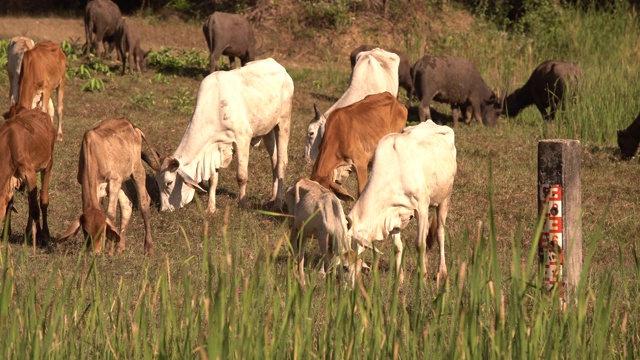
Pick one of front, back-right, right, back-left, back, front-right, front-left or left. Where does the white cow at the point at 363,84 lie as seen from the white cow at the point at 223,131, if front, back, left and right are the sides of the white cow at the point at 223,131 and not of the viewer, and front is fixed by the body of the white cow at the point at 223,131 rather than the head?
back

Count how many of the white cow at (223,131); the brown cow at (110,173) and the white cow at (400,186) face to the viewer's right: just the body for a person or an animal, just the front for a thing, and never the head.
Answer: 0

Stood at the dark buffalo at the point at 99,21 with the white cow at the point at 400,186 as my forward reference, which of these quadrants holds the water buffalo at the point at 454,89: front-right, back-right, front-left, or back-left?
front-left

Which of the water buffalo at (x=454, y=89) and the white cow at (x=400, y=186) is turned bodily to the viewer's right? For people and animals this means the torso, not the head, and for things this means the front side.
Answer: the water buffalo

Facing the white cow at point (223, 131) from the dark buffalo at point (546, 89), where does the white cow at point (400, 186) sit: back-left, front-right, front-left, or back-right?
front-left

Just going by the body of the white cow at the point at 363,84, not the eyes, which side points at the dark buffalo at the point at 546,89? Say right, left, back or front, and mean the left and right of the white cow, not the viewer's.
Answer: back

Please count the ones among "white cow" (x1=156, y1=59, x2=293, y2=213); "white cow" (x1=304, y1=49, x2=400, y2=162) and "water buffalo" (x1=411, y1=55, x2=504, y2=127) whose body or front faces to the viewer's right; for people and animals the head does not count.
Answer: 1

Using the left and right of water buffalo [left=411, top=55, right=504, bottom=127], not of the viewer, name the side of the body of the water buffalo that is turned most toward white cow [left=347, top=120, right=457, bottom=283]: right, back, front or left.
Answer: right

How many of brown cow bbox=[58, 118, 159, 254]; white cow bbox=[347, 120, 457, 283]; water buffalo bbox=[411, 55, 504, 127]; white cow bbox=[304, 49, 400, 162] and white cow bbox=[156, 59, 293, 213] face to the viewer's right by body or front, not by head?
1

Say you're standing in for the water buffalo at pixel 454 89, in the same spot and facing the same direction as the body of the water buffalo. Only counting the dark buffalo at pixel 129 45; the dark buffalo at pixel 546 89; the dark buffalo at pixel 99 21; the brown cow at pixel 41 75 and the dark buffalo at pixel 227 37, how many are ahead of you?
1

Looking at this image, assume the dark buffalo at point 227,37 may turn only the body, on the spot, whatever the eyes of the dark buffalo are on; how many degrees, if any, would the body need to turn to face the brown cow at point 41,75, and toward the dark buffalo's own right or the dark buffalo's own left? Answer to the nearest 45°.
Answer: approximately 180°

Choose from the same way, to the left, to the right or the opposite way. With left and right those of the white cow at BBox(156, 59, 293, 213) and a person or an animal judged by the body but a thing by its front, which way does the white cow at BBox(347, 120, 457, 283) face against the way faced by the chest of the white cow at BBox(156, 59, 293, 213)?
the same way

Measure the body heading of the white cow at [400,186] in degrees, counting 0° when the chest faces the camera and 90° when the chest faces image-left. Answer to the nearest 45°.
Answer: approximately 45°

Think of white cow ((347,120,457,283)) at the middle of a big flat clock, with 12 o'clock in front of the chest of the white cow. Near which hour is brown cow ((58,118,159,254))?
The brown cow is roughly at 2 o'clock from the white cow.

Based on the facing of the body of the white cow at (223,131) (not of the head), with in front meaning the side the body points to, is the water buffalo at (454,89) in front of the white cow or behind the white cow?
behind

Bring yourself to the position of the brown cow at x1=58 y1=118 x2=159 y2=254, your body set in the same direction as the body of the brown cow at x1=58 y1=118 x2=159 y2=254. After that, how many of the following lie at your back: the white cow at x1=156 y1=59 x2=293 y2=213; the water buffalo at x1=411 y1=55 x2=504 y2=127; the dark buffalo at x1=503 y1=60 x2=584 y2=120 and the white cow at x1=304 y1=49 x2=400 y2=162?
4

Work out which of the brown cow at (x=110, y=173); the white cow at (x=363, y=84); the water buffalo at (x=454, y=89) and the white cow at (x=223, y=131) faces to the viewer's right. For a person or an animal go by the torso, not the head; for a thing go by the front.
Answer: the water buffalo

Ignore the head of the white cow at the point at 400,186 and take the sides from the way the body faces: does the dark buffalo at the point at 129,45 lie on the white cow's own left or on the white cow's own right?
on the white cow's own right
